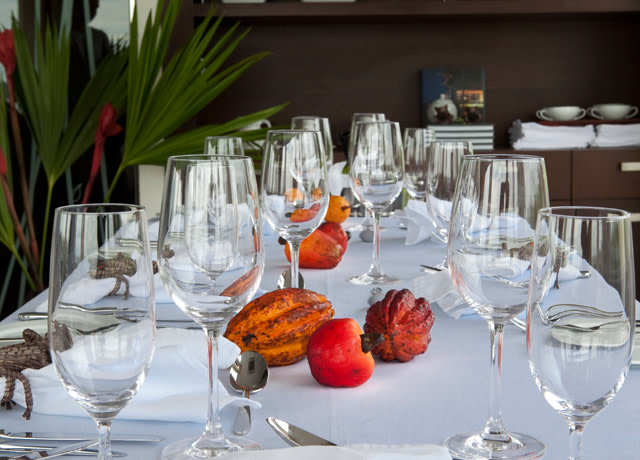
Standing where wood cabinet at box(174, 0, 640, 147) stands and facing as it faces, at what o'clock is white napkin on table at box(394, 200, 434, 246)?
The white napkin on table is roughly at 12 o'clock from the wood cabinet.

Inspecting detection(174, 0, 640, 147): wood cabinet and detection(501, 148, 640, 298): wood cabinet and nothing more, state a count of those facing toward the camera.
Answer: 2

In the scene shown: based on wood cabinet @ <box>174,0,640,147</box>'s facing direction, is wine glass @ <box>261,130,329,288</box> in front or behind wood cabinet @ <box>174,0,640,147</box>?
in front

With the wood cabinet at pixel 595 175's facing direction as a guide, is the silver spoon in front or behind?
in front

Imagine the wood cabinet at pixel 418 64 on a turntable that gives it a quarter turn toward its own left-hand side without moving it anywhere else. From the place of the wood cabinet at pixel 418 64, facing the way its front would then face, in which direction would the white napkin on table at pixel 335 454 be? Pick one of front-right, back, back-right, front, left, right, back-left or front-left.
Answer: right

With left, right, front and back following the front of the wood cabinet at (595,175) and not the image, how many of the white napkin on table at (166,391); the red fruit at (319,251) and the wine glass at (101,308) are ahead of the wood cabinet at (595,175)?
3

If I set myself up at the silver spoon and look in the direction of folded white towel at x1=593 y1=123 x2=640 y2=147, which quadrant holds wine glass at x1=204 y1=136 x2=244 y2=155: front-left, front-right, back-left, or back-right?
front-left

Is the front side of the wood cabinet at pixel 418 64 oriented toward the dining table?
yes

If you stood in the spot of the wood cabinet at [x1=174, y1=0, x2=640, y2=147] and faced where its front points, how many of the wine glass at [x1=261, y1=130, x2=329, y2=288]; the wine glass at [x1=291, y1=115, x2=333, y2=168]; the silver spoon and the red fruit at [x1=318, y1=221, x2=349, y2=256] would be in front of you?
4

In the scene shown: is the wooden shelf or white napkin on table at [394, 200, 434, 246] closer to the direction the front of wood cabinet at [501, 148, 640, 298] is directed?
the white napkin on table

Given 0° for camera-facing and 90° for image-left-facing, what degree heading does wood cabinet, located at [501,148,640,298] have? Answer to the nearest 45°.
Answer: approximately 0°

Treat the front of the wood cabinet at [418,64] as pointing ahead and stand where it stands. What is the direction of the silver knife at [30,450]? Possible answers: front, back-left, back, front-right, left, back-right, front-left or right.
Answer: front

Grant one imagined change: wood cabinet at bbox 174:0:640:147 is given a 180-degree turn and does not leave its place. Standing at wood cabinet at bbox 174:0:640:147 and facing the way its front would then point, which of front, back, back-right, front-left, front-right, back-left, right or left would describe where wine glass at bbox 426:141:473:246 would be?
back

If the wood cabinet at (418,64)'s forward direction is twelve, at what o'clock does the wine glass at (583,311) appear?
The wine glass is roughly at 12 o'clock from the wood cabinet.

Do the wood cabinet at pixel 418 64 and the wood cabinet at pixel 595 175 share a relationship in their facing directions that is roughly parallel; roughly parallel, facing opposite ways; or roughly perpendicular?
roughly parallel

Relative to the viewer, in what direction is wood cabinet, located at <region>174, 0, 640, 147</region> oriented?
toward the camera

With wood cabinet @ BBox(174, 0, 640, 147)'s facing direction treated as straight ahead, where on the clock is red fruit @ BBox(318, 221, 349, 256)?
The red fruit is roughly at 12 o'clock from the wood cabinet.
